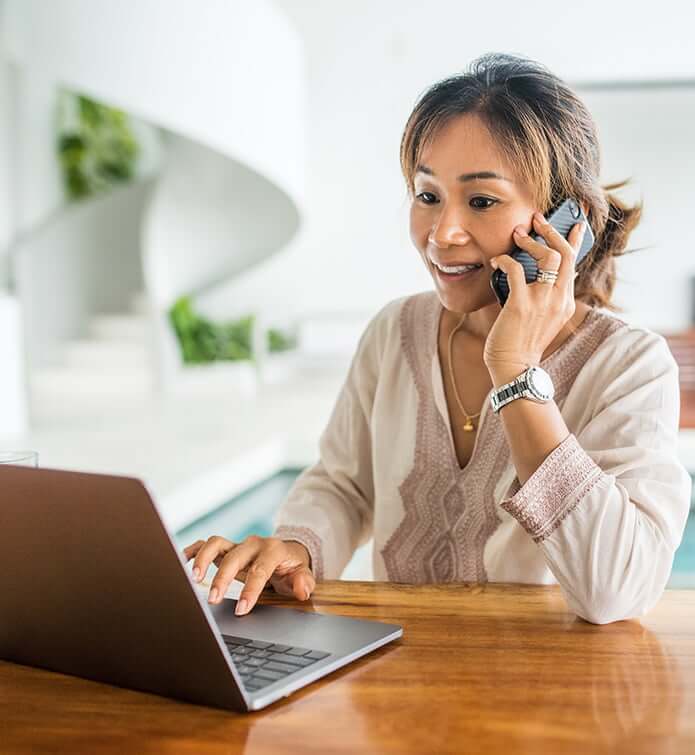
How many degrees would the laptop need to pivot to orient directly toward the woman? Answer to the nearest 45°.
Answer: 0° — it already faces them

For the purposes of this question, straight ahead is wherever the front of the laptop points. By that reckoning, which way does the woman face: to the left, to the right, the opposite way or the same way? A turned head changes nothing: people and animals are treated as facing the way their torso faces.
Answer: the opposite way

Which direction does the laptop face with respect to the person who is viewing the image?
facing away from the viewer and to the right of the viewer

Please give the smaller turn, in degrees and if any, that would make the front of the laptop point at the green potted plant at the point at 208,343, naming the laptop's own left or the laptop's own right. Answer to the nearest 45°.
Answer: approximately 45° to the laptop's own left

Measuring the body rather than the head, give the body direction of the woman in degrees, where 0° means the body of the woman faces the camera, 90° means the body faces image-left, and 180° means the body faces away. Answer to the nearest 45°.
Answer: approximately 45°

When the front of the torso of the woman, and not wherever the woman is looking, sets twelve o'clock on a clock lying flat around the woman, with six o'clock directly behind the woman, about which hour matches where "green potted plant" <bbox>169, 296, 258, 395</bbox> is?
The green potted plant is roughly at 4 o'clock from the woman.

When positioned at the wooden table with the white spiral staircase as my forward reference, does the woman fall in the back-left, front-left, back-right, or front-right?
front-right

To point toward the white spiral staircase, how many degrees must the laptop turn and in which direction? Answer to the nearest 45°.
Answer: approximately 45° to its left

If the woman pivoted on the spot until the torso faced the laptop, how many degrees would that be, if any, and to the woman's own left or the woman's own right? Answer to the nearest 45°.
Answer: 0° — they already face it

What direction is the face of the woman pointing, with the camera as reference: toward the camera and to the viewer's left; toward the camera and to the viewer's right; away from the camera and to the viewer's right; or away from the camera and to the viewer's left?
toward the camera and to the viewer's left
